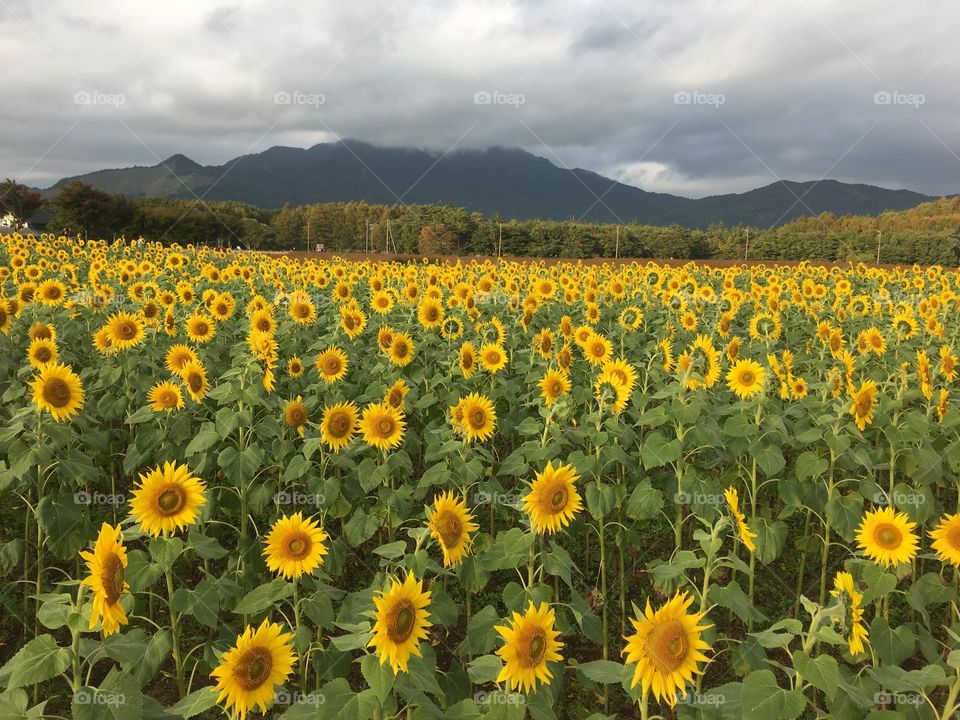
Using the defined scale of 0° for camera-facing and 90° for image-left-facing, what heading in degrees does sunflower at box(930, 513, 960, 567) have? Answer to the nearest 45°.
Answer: approximately 0°

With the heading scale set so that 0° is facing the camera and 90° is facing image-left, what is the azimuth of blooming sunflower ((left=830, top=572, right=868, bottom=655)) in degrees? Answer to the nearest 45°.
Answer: approximately 270°

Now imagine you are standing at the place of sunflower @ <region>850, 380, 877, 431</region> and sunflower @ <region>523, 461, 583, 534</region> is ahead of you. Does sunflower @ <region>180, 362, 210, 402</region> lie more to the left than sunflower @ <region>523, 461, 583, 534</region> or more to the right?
right

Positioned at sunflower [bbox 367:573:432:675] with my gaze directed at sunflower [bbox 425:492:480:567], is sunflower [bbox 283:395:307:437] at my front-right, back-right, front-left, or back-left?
front-left

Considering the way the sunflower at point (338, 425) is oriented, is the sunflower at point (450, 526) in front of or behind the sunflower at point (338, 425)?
in front

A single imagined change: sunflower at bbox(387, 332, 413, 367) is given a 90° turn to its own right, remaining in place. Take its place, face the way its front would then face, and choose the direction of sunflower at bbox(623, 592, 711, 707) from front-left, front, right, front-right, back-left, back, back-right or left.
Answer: left

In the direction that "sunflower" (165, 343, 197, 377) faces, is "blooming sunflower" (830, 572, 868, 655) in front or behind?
in front

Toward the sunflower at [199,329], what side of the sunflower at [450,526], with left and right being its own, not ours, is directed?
back

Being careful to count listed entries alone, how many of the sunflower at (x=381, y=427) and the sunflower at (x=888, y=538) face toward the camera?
2

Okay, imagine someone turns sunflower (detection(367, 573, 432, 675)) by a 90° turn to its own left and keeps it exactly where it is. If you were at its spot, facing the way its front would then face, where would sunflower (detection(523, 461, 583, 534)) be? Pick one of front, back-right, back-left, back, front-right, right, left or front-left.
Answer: front

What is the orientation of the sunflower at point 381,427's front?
toward the camera

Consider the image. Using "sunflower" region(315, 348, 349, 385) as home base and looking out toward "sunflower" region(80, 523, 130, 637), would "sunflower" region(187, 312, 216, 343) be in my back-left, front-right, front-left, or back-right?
back-right

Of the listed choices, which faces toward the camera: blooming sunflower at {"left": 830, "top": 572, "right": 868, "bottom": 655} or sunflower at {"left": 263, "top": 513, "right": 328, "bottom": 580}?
the sunflower

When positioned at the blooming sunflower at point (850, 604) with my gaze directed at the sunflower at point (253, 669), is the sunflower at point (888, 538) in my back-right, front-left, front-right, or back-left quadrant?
back-right

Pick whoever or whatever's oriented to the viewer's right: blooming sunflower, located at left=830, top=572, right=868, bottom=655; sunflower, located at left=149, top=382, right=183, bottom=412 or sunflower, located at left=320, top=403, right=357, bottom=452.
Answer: the blooming sunflower

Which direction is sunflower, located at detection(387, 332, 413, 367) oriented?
toward the camera

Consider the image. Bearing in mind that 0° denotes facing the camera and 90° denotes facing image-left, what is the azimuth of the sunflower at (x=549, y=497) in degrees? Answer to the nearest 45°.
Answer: approximately 315°
